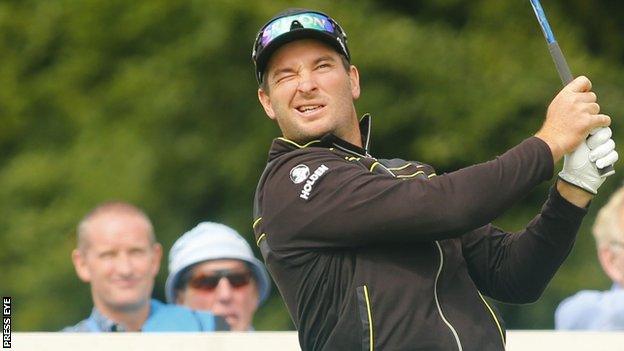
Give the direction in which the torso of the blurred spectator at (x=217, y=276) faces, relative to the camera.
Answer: toward the camera

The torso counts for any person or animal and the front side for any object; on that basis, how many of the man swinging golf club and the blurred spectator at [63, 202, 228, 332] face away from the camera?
0

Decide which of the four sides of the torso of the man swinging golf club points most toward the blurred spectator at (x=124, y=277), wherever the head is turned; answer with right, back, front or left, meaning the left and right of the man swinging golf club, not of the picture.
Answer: back

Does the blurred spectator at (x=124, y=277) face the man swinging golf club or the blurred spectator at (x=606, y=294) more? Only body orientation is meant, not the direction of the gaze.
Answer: the man swinging golf club

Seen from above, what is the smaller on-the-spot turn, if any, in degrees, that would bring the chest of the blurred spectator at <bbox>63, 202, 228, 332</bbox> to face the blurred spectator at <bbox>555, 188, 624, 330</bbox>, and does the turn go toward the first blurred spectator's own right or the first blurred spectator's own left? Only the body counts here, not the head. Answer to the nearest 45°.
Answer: approximately 90° to the first blurred spectator's own left

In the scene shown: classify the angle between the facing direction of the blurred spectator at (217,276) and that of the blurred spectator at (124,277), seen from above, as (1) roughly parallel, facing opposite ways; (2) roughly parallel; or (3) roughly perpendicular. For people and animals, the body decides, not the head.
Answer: roughly parallel

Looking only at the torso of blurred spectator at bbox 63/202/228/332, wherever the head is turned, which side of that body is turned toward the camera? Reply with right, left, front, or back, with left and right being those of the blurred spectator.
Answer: front

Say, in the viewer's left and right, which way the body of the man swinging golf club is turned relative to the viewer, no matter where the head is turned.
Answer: facing the viewer and to the right of the viewer
